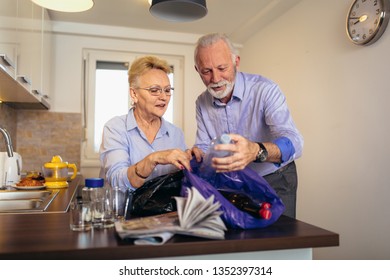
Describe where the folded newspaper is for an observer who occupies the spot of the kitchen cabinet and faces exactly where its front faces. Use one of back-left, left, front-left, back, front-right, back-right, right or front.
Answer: front-right

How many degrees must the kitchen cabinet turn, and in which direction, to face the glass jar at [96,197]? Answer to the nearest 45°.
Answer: approximately 45° to its right

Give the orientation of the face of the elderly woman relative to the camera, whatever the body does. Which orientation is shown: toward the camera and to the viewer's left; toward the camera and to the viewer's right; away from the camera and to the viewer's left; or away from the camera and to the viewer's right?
toward the camera and to the viewer's right

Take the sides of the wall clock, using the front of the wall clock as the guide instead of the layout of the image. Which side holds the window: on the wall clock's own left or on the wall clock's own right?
on the wall clock's own right

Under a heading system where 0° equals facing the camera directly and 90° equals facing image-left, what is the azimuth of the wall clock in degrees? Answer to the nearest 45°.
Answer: approximately 45°

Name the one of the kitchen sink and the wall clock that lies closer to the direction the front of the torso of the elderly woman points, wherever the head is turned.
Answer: the wall clock
